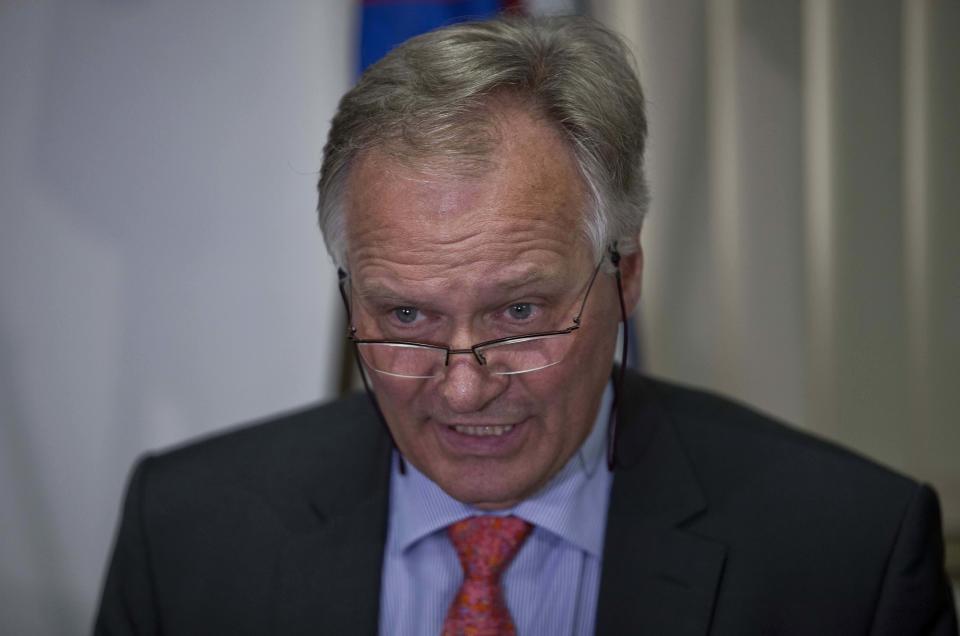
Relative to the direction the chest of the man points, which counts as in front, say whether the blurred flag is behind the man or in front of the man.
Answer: behind

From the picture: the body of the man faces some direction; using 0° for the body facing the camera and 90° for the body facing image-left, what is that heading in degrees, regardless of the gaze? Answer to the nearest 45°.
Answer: approximately 0°
